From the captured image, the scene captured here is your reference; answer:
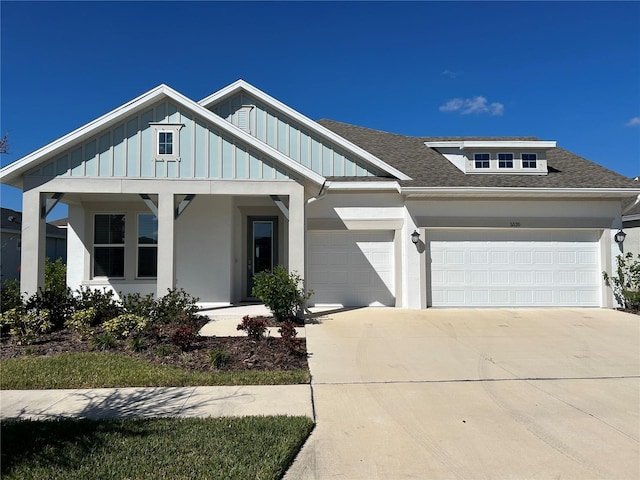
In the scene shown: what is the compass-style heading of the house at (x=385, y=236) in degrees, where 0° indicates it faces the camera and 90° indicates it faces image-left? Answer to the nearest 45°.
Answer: approximately 0°

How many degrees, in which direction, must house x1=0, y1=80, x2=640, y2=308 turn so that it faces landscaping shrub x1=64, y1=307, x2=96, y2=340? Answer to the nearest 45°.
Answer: approximately 45° to its right

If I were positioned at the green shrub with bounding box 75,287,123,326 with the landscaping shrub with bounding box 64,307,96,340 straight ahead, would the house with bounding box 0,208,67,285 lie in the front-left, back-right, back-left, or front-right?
back-right

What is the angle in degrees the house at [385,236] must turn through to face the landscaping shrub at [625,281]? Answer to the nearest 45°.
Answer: approximately 90° to its left

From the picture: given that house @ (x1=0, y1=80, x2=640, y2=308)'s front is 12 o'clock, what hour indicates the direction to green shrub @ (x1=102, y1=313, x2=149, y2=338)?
The green shrub is roughly at 2 o'clock from the house.

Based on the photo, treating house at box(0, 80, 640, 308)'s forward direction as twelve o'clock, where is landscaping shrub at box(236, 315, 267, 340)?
The landscaping shrub is roughly at 1 o'clock from the house.

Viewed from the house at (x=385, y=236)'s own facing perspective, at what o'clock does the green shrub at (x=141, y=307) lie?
The green shrub is roughly at 2 o'clock from the house.

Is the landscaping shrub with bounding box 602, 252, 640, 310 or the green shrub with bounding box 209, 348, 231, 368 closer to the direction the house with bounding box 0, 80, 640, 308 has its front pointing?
the green shrub
